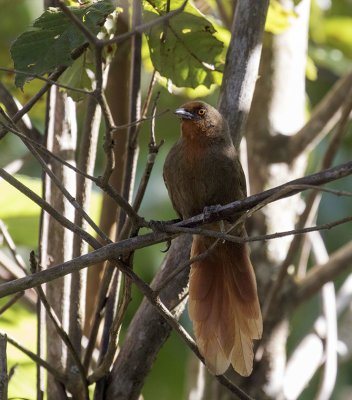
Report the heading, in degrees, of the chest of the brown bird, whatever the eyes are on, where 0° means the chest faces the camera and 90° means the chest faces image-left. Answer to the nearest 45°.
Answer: approximately 45°

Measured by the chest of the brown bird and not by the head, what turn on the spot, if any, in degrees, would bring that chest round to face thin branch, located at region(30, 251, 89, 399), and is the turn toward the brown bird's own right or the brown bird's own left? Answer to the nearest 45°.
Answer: approximately 90° to the brown bird's own right
